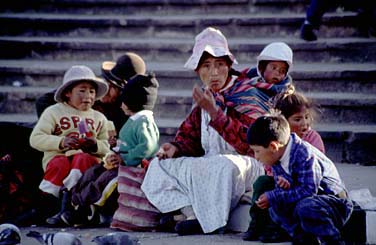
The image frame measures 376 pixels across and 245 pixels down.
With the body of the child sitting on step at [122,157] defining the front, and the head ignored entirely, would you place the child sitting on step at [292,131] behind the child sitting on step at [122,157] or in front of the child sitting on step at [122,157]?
behind

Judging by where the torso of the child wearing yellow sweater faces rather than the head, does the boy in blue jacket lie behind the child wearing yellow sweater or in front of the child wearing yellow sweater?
in front

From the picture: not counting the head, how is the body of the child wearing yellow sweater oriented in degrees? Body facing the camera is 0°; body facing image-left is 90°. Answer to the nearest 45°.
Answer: approximately 315°

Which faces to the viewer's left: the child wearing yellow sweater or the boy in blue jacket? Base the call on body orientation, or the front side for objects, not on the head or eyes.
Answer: the boy in blue jacket

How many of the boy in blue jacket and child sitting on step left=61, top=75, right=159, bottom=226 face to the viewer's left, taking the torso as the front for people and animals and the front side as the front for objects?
2

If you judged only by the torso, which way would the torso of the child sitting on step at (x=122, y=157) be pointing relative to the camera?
to the viewer's left

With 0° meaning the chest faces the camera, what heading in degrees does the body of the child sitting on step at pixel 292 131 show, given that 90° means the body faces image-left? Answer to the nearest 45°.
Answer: approximately 45°

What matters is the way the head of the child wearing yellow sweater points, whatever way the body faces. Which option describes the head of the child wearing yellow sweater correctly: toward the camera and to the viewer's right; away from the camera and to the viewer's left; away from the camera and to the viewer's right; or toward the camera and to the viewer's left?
toward the camera and to the viewer's right

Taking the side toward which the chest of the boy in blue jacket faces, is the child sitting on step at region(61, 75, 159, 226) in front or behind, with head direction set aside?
in front

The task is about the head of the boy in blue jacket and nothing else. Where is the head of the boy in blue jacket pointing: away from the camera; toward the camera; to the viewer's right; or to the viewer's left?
to the viewer's left

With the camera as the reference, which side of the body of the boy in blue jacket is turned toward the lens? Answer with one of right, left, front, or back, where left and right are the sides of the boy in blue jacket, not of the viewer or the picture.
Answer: left

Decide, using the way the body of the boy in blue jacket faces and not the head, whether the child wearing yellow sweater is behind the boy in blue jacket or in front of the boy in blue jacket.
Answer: in front
